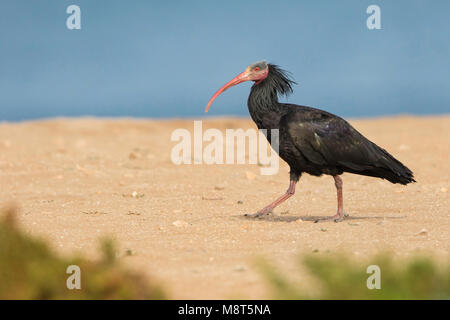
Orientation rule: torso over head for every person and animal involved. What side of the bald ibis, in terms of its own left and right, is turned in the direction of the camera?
left

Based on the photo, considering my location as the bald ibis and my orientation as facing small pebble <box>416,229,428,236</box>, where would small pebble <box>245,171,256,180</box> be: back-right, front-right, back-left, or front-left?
back-left

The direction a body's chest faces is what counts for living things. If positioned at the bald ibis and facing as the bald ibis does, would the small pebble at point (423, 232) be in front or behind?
behind

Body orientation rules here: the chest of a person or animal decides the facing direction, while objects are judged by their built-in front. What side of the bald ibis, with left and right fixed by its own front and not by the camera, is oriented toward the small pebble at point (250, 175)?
right

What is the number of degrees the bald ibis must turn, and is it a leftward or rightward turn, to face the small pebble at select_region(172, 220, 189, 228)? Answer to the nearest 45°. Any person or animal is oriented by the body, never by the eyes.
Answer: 0° — it already faces it
